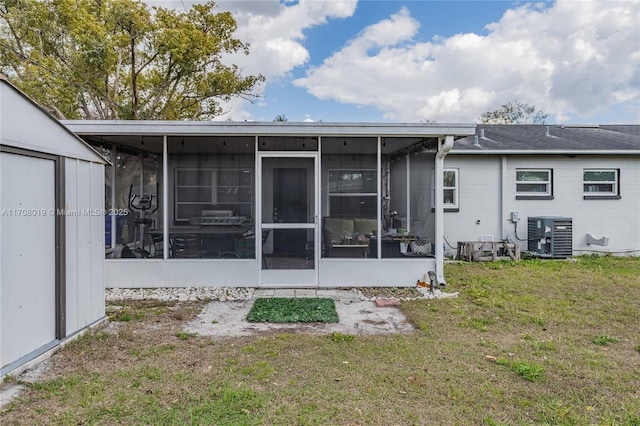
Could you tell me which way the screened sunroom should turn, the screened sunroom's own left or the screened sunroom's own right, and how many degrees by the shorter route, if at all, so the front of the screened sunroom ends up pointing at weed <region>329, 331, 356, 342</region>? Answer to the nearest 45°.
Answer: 0° — it already faces it

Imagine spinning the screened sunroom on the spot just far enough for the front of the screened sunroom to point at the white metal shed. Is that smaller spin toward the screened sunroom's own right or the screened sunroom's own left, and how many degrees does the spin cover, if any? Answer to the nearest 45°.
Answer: approximately 45° to the screened sunroom's own right

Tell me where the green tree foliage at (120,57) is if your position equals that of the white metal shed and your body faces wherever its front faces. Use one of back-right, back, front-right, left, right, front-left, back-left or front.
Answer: back-left

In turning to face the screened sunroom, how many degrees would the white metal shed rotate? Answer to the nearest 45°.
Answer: approximately 90° to its left

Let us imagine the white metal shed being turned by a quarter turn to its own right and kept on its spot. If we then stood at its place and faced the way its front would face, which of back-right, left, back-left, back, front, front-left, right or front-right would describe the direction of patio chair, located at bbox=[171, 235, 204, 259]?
back

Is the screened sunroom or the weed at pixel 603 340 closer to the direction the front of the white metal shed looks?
the weed

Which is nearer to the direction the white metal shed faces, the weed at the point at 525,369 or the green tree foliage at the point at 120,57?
the weed

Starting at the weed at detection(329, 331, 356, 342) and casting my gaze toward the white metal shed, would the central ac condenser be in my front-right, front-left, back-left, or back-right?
back-right

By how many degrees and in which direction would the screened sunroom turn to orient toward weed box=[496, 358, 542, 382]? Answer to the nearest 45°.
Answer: approximately 45° to its left

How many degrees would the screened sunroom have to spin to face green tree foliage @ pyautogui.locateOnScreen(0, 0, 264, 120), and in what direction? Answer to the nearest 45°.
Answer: approximately 135° to its right

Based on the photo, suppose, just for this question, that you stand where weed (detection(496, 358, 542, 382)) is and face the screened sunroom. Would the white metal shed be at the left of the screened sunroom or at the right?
left

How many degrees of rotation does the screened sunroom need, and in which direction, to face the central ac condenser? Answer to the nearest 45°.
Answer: approximately 90° to its left

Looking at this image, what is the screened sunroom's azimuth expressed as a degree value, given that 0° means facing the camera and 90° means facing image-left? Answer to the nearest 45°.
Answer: approximately 0°
